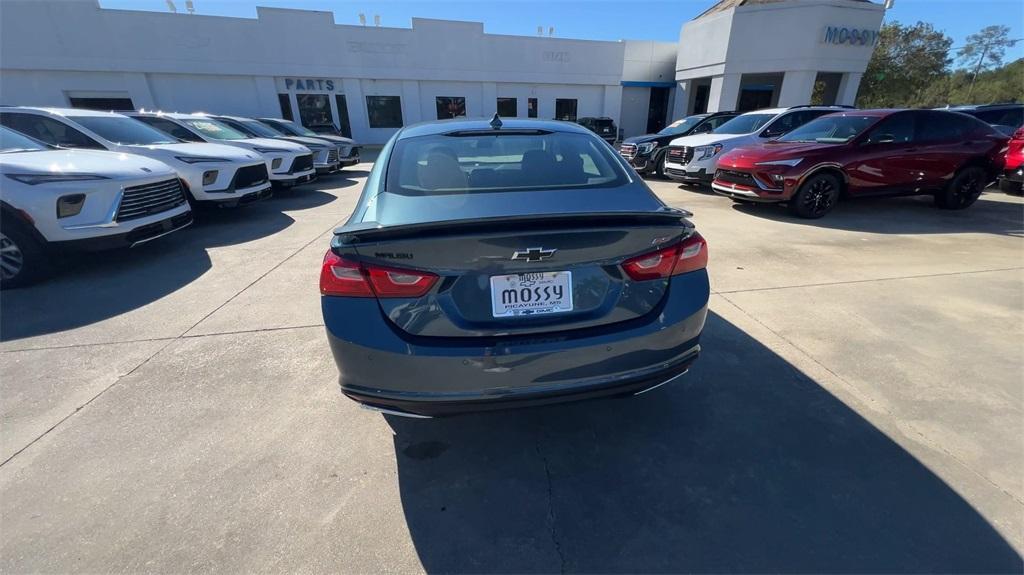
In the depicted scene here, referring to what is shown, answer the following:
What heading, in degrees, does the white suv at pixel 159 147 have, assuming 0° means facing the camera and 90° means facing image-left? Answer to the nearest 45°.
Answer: approximately 315°

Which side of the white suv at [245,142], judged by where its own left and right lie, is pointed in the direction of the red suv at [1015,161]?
front

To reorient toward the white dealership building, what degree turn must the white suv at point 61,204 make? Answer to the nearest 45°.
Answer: approximately 90° to its left

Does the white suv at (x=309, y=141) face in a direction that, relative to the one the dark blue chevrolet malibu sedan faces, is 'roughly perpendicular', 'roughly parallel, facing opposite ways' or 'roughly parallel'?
roughly perpendicular

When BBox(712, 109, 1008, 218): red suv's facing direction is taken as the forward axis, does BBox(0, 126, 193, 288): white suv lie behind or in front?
in front

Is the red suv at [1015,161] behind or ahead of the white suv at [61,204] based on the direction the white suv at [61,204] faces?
ahead

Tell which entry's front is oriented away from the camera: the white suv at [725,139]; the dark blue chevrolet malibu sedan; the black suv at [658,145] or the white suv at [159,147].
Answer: the dark blue chevrolet malibu sedan

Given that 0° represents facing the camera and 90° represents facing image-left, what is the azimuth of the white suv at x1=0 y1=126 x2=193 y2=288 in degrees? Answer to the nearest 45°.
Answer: approximately 315°

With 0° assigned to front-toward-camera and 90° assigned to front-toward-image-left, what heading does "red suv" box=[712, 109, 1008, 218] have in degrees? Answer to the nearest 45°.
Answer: approximately 45°

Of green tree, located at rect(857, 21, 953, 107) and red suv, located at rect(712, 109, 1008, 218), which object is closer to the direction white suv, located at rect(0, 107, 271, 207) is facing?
the red suv

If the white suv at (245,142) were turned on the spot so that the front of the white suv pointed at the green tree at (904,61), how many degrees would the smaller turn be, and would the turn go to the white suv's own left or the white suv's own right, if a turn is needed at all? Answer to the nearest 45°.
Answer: approximately 45° to the white suv's own left

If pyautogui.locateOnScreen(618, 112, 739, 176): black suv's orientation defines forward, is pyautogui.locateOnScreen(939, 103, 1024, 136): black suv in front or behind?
behind

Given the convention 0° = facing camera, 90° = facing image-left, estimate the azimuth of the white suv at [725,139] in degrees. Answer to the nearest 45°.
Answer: approximately 45°

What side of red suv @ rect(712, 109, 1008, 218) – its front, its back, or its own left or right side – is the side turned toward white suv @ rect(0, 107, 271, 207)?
front

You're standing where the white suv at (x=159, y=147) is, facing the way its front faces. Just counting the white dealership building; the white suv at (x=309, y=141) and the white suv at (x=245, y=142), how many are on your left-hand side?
3

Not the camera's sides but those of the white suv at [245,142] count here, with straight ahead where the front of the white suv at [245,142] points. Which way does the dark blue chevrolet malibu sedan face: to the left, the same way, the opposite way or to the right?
to the left

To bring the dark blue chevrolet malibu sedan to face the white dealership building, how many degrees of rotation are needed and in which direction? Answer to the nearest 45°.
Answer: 0° — it already faces it

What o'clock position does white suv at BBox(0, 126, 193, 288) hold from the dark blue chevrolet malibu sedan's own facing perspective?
The white suv is roughly at 10 o'clock from the dark blue chevrolet malibu sedan.
